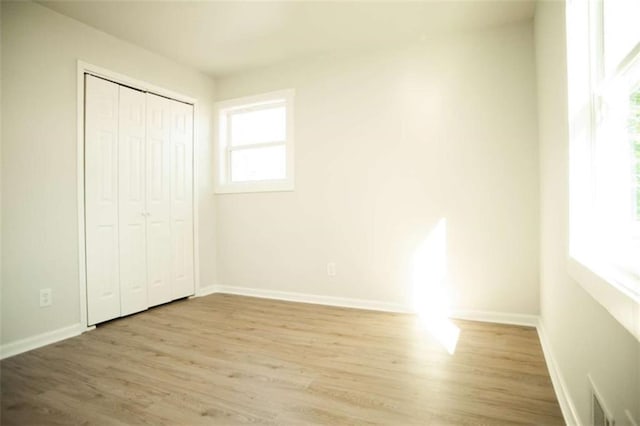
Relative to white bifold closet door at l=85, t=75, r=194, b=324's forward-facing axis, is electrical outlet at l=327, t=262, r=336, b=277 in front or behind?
in front

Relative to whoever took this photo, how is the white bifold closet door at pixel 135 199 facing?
facing the viewer and to the right of the viewer

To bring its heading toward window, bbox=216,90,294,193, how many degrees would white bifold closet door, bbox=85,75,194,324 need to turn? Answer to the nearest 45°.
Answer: approximately 45° to its left

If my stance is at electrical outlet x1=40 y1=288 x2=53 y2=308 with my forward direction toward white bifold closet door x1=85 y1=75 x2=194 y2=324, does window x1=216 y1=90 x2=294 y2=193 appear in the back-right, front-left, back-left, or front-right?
front-right

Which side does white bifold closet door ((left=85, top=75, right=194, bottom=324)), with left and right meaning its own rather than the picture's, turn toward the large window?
front

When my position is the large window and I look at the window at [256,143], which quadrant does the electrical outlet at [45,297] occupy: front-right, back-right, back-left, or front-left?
front-left

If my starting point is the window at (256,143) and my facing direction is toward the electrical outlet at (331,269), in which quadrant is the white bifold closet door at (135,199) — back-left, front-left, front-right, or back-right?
back-right

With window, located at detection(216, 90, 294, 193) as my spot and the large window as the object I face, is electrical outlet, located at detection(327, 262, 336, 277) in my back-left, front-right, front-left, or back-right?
front-left

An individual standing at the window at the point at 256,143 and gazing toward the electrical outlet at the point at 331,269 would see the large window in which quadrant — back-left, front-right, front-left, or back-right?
front-right
